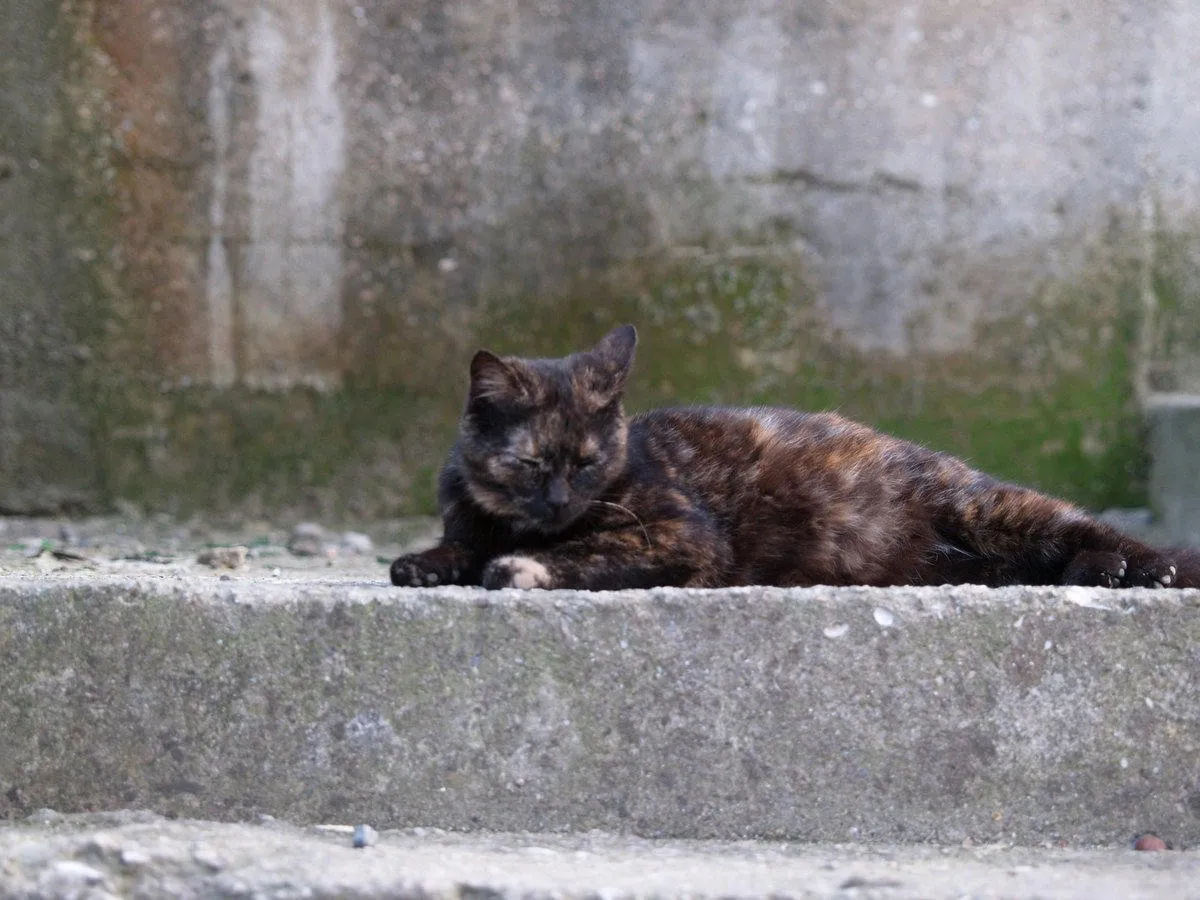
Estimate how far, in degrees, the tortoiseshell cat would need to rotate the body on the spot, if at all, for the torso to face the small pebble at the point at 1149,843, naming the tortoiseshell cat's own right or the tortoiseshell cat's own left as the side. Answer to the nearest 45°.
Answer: approximately 135° to the tortoiseshell cat's own left

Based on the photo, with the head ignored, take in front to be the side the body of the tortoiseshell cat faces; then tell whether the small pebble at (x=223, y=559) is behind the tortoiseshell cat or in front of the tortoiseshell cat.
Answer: in front

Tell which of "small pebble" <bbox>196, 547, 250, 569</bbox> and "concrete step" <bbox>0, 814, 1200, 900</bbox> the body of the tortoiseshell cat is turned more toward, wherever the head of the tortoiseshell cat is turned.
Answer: the small pebble

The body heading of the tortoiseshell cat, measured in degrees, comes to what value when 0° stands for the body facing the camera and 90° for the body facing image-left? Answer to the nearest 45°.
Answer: approximately 90°

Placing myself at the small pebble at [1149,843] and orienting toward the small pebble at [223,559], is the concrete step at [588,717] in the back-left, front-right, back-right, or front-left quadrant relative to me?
front-left
